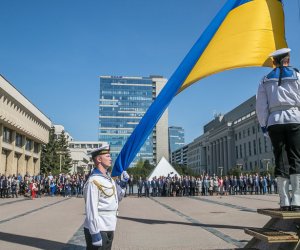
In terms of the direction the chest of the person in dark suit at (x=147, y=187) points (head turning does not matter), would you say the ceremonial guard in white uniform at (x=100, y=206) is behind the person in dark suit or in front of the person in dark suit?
in front

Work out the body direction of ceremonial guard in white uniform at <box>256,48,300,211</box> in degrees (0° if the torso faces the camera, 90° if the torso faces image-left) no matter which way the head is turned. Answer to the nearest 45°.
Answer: approximately 180°

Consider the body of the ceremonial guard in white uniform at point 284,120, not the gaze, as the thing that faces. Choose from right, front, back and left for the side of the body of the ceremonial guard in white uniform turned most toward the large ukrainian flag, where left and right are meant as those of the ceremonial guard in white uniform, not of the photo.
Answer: front

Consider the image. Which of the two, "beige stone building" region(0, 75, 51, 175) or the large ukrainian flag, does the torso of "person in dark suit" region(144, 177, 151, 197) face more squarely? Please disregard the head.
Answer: the large ukrainian flag

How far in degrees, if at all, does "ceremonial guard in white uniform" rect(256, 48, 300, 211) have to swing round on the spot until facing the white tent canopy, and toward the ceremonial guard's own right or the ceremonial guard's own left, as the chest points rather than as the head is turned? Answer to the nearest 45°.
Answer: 0° — they already face it

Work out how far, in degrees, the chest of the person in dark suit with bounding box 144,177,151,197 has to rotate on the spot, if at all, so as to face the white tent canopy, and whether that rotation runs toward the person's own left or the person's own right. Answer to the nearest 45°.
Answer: approximately 180°

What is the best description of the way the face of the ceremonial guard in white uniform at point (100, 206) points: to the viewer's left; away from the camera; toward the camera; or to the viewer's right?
to the viewer's right

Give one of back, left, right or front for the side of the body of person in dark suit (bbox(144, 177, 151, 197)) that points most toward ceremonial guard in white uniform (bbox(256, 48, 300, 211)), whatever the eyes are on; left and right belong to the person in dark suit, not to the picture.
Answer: front

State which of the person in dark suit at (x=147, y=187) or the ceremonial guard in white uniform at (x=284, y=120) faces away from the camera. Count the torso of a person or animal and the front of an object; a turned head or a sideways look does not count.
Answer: the ceremonial guard in white uniform

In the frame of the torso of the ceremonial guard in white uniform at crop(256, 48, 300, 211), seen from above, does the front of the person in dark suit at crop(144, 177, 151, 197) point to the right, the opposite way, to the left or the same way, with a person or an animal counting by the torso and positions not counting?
the opposite way

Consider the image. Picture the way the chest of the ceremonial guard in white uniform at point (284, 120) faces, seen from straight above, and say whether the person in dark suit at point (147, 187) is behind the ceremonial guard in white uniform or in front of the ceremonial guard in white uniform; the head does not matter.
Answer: in front

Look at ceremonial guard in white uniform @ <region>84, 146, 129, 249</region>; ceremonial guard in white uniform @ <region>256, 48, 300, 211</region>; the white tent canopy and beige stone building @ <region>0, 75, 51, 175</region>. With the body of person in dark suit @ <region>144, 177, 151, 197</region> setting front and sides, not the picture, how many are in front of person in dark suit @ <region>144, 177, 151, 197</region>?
2

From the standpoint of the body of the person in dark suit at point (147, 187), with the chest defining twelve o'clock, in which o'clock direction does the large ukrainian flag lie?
The large ukrainian flag is roughly at 12 o'clock from the person in dark suit.
